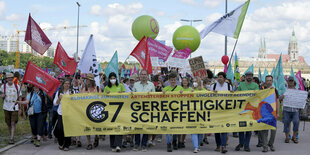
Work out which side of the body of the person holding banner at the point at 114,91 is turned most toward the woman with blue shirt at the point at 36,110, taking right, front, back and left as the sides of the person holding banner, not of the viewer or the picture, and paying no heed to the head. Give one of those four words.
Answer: right

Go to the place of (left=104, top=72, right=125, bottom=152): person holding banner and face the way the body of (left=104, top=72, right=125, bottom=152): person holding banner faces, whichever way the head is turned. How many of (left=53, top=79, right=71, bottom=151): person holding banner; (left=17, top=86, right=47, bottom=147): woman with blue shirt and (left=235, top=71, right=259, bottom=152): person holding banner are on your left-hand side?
1

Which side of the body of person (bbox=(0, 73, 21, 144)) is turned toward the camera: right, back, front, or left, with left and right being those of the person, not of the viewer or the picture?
front

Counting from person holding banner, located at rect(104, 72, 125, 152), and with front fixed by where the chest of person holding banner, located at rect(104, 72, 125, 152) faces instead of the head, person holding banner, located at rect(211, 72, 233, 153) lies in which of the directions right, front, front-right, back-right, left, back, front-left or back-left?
left

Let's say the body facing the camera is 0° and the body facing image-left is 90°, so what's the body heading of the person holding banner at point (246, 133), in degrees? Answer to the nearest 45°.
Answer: approximately 0°

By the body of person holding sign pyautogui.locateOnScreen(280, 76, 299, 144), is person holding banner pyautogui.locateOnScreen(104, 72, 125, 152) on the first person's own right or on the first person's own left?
on the first person's own right

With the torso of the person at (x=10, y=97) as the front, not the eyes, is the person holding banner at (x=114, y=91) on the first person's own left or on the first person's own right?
on the first person's own left

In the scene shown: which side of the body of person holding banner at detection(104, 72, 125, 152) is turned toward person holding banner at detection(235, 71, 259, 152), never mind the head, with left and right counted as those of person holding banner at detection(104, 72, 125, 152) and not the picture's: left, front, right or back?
left

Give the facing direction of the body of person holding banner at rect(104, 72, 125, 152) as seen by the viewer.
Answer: toward the camera

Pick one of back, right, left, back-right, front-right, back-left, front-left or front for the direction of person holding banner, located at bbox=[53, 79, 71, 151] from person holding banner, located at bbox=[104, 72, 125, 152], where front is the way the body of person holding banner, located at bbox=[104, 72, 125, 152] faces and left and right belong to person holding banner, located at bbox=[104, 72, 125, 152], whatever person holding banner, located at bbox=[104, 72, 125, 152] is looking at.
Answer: right

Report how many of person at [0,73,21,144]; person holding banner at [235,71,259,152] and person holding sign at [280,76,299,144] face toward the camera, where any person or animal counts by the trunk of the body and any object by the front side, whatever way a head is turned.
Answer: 3

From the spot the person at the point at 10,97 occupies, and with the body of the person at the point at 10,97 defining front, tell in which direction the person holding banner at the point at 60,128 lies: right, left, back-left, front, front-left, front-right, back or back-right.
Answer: front-left
